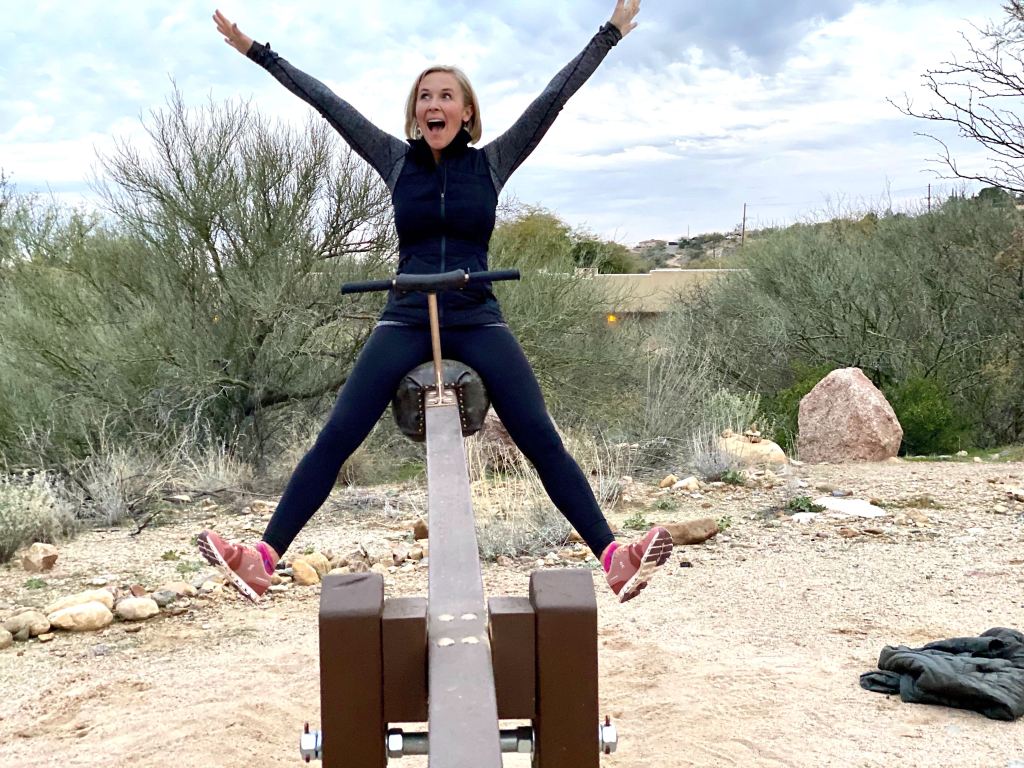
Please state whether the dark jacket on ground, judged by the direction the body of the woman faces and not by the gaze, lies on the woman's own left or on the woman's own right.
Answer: on the woman's own left

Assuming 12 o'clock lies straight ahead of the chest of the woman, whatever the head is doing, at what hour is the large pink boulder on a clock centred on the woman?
The large pink boulder is roughly at 7 o'clock from the woman.

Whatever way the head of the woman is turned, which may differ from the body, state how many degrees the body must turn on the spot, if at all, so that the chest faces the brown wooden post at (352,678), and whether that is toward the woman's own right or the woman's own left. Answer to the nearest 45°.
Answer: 0° — they already face it

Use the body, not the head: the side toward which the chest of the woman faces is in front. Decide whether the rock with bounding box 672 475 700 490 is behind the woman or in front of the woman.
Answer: behind

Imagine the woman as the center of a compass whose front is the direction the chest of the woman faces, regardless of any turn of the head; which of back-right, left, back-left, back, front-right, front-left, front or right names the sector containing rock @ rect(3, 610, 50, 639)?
back-right

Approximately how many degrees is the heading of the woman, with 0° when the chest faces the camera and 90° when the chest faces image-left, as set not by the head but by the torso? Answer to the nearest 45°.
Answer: approximately 0°
